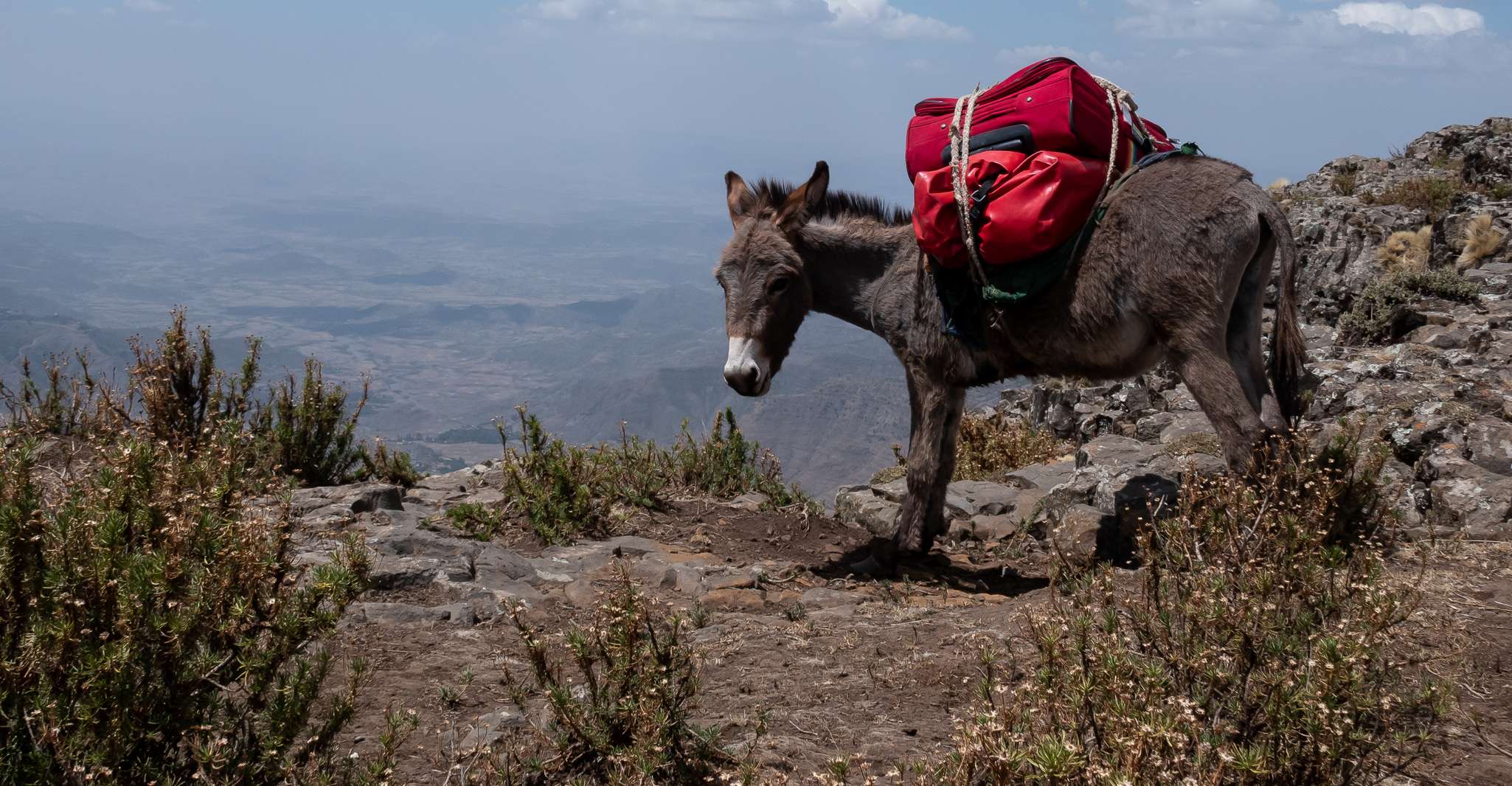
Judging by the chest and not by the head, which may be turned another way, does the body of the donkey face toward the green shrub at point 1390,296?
no

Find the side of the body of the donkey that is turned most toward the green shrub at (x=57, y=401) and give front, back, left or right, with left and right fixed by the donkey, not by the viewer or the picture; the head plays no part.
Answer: front

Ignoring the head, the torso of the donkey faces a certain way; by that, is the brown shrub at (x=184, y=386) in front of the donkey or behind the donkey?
in front

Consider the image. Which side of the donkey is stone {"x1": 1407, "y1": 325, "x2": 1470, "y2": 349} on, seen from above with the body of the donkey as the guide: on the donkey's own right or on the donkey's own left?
on the donkey's own right

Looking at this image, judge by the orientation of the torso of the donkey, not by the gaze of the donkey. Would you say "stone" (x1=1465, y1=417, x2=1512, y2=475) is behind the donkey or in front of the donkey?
behind

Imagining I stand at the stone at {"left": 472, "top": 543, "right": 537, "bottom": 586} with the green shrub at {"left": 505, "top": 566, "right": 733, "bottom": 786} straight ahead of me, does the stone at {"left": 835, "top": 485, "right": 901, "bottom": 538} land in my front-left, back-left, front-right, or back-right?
back-left

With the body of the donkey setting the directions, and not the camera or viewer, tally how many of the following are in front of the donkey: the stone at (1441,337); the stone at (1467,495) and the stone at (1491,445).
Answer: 0

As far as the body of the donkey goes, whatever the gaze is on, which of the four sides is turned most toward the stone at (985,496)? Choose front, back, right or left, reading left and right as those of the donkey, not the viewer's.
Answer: right

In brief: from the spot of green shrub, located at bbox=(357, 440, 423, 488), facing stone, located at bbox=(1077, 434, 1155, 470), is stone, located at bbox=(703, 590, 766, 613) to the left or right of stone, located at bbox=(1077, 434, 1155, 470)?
right

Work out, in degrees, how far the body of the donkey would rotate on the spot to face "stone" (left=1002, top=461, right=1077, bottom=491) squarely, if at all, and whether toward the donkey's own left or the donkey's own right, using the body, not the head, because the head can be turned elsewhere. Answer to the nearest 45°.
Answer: approximately 90° to the donkey's own right

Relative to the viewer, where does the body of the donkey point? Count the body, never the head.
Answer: to the viewer's left
